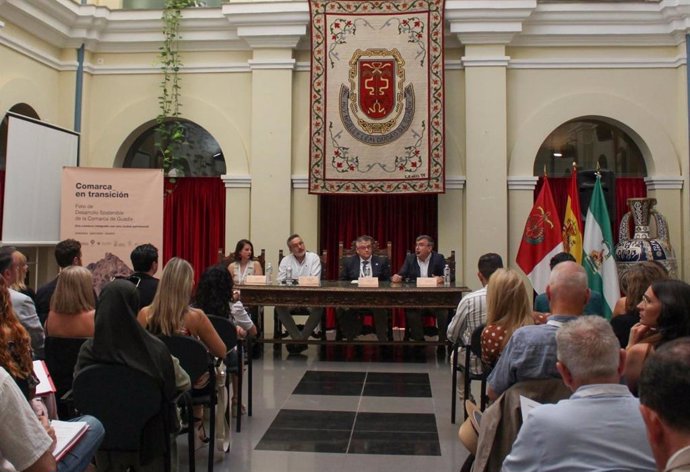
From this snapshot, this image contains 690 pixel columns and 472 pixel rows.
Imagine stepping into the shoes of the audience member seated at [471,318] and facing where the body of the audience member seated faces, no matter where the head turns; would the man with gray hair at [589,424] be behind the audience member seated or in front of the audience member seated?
behind

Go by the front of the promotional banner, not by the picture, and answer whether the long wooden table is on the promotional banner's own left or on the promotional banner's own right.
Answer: on the promotional banner's own left

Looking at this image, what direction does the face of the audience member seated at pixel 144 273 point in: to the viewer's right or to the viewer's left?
to the viewer's right

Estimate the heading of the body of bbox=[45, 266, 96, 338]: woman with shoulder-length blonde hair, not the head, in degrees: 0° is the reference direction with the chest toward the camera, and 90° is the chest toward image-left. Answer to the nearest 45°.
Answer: approximately 180°

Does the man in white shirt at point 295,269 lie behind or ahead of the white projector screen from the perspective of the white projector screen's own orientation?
ahead

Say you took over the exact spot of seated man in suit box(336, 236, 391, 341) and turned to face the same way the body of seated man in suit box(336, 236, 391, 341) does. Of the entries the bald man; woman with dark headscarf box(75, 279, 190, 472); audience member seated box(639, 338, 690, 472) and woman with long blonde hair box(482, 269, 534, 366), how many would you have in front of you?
4

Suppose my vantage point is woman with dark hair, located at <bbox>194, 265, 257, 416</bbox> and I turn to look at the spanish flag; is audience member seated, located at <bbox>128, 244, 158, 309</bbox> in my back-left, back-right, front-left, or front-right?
back-left

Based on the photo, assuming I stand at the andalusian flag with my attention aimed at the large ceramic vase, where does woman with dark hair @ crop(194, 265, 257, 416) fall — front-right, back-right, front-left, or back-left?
back-right

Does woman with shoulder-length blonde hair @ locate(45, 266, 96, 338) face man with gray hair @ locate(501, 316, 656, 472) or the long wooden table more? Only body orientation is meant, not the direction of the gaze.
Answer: the long wooden table

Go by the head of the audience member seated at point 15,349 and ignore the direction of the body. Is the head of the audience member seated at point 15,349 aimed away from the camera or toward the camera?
away from the camera

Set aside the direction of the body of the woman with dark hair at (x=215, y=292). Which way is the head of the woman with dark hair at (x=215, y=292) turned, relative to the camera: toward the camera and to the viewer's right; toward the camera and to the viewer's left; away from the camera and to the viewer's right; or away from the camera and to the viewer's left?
away from the camera and to the viewer's right

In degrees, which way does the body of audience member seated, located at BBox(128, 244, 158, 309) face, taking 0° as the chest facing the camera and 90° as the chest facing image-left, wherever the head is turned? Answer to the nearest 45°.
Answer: approximately 225°

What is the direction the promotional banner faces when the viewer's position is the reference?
facing the viewer

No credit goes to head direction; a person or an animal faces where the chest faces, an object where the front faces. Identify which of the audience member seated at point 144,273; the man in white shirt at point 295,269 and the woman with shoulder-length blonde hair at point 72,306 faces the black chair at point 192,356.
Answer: the man in white shirt

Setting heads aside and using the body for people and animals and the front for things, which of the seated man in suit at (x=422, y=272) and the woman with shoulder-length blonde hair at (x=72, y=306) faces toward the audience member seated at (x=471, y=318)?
the seated man in suit

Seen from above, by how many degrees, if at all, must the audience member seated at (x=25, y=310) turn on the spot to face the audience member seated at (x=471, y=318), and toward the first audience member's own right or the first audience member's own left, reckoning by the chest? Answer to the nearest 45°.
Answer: approximately 45° to the first audience member's own right

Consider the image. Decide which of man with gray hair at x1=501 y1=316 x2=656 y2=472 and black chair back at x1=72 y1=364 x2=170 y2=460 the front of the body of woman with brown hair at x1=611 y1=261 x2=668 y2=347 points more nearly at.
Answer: the black chair back

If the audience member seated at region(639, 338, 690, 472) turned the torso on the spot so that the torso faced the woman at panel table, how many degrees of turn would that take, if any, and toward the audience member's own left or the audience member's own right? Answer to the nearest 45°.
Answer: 0° — they already face them

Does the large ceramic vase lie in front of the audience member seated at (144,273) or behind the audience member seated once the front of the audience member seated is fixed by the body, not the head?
in front

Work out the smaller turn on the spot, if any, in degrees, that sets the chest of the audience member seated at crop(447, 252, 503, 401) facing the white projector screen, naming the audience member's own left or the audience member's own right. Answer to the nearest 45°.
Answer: approximately 45° to the audience member's own left

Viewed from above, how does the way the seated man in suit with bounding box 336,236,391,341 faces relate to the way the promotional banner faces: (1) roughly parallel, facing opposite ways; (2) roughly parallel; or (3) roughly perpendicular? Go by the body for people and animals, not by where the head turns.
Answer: roughly parallel
